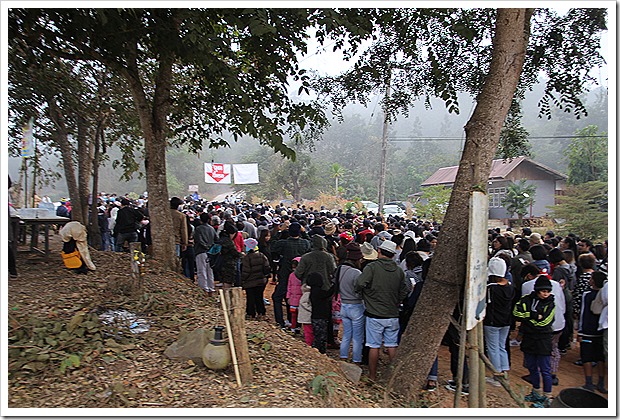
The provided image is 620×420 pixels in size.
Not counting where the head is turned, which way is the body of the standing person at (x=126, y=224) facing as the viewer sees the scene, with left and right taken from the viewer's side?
facing away from the viewer

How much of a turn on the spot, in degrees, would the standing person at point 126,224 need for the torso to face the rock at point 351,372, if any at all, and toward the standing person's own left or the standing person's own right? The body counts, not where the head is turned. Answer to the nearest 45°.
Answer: approximately 180°

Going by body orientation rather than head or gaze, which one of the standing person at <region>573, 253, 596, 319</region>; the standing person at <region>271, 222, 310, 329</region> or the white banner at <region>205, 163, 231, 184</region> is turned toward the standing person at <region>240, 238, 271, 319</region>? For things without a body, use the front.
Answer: the white banner

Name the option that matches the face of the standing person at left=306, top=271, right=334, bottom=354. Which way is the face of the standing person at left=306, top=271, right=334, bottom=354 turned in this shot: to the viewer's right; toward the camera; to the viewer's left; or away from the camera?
away from the camera

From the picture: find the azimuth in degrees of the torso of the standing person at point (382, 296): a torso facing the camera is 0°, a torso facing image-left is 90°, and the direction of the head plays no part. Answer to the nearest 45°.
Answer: approximately 180°

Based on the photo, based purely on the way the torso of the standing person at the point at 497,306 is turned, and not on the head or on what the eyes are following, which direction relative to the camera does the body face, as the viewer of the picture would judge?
away from the camera

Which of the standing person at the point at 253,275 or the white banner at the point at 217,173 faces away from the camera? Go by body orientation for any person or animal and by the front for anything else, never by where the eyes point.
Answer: the standing person

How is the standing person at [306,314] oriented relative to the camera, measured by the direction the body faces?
away from the camera

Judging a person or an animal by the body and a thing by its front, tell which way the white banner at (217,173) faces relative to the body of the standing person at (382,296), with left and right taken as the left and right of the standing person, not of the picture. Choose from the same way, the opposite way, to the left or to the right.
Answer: the opposite way

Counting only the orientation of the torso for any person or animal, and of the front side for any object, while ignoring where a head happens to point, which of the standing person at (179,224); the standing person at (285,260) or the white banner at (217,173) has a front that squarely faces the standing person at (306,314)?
the white banner

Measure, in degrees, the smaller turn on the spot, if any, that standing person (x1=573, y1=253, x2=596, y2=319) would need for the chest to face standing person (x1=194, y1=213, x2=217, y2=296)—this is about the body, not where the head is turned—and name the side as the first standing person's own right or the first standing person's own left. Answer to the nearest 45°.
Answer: approximately 90° to the first standing person's own left

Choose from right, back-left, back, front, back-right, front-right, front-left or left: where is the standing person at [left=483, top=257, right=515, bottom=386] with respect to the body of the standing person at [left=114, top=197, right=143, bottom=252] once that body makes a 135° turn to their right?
front

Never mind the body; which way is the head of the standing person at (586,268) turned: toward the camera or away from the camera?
away from the camera

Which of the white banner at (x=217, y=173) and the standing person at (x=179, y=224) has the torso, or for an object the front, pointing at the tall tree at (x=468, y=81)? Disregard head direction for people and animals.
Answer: the white banner

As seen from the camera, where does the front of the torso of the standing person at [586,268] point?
away from the camera

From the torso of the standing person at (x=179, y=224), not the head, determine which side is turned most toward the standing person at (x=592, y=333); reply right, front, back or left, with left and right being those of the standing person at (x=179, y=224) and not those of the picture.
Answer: right

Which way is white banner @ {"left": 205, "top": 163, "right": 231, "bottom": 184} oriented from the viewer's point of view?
toward the camera

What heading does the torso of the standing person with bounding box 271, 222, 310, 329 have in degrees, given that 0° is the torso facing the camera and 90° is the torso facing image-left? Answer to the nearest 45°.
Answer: approximately 180°
